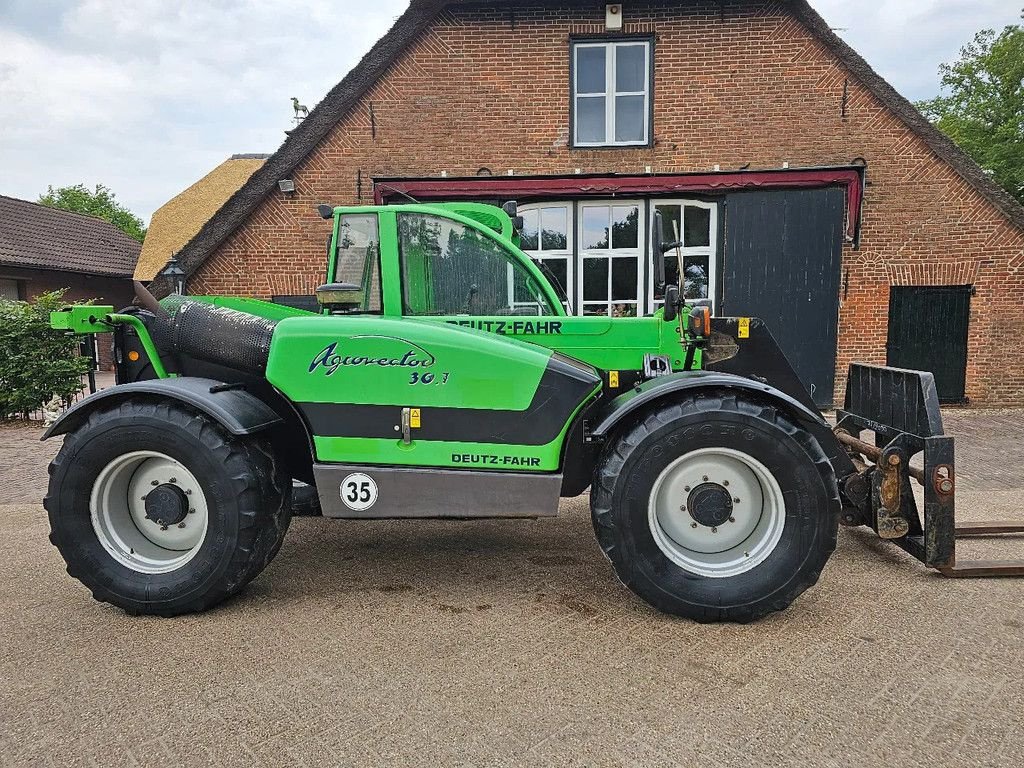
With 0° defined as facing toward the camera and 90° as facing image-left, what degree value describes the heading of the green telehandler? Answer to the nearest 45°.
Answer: approximately 270°

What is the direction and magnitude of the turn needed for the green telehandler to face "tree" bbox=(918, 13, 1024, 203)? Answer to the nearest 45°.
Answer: approximately 45° to its left

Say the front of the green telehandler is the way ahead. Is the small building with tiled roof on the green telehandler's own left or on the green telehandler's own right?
on the green telehandler's own left

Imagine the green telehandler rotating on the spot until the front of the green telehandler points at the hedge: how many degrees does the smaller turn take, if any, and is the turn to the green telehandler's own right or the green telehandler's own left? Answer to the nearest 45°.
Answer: approximately 135° to the green telehandler's own left

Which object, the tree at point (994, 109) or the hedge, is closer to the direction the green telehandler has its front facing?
the tree
